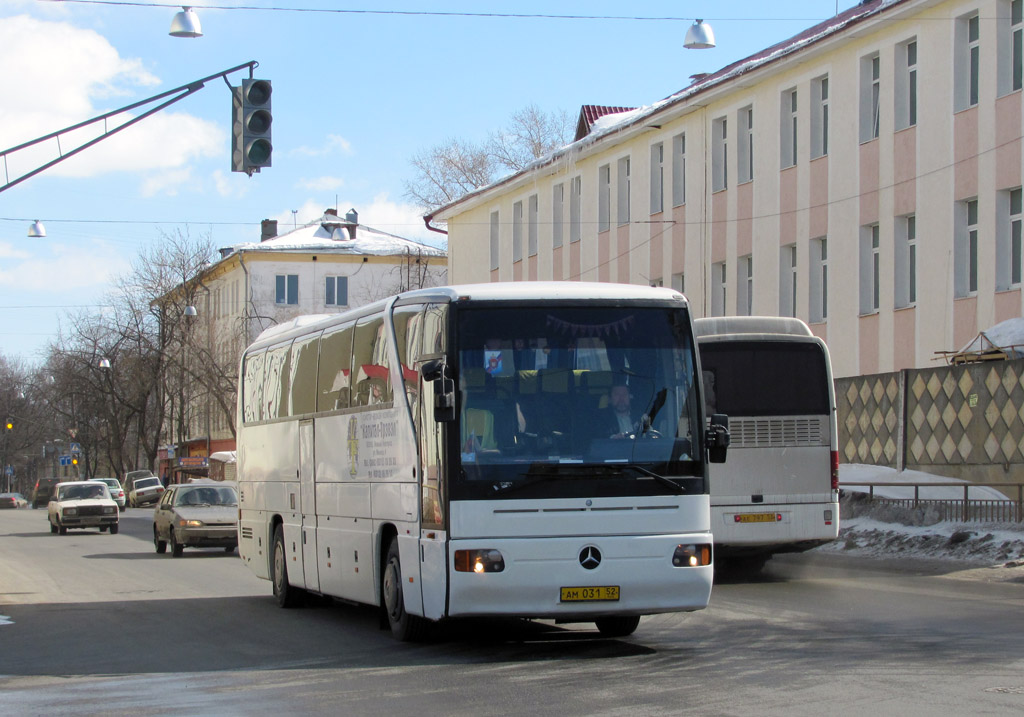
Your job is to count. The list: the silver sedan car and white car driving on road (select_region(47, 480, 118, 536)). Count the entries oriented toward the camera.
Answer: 2

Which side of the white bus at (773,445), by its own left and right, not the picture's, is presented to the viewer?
back

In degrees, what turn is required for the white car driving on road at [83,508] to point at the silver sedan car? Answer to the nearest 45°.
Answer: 0° — it already faces it

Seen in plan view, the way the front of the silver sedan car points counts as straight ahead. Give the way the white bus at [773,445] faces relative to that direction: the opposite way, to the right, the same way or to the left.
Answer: the opposite way

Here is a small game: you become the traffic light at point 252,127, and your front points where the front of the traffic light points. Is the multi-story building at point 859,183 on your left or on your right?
on your left
